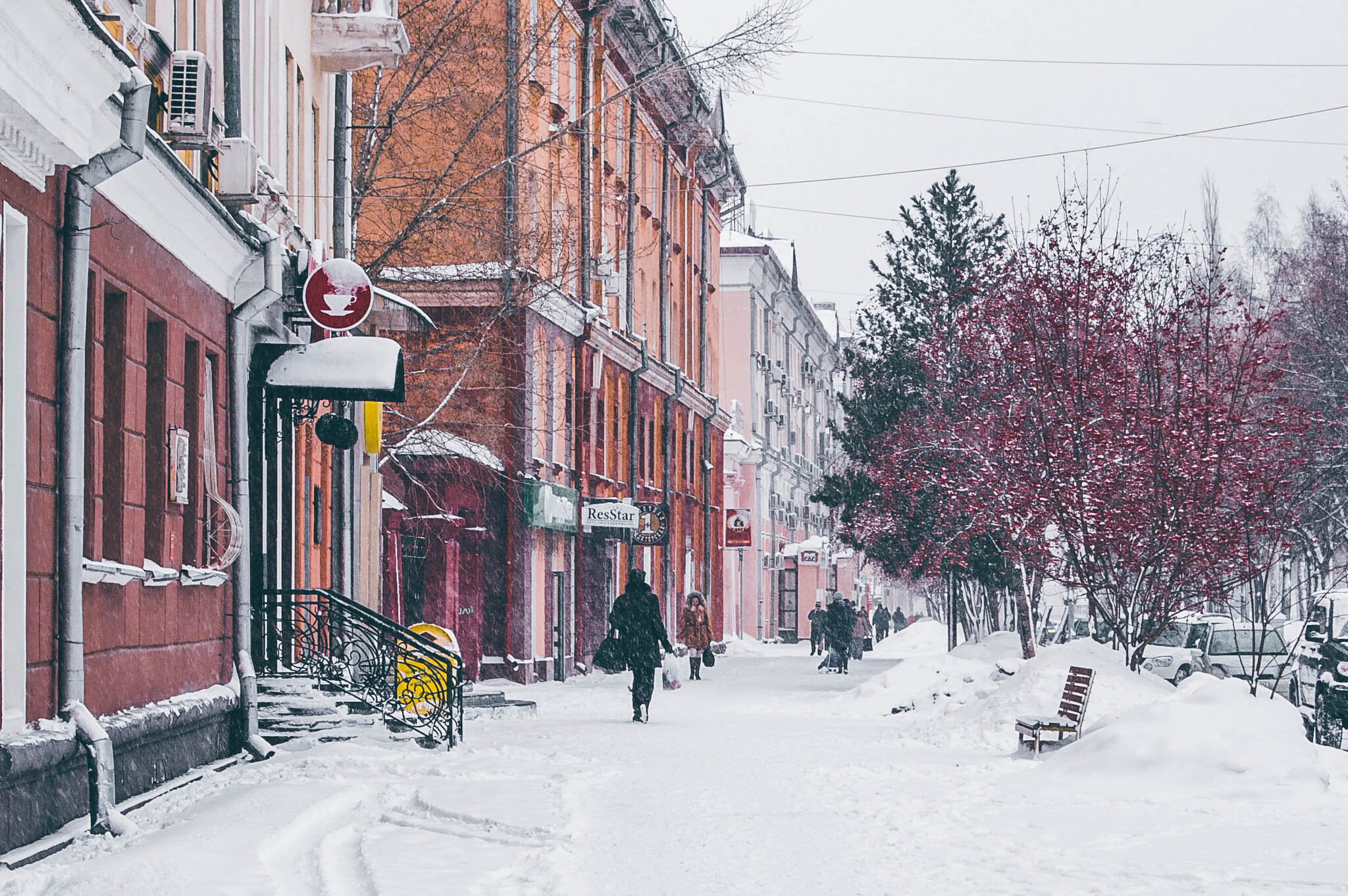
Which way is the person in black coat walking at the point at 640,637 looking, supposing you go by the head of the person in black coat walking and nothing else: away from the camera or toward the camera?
away from the camera

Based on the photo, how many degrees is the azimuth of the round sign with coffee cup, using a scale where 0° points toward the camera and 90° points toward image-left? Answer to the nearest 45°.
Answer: approximately 0°

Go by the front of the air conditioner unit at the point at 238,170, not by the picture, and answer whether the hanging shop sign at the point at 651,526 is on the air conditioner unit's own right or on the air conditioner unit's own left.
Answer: on the air conditioner unit's own left

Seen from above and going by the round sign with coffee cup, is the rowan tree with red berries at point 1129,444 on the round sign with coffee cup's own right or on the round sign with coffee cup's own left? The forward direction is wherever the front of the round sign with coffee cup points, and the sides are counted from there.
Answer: on the round sign with coffee cup's own left

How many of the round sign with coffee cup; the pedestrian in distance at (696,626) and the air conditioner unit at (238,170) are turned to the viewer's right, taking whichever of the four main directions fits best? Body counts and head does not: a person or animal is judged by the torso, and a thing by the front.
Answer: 1

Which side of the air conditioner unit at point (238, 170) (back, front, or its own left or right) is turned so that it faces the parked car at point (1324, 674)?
front

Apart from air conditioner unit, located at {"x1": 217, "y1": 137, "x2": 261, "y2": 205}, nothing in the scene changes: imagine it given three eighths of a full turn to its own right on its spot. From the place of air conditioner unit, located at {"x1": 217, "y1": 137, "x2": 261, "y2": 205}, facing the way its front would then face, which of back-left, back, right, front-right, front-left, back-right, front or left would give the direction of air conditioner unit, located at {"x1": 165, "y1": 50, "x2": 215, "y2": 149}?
front-left

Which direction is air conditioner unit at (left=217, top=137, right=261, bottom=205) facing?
to the viewer's right

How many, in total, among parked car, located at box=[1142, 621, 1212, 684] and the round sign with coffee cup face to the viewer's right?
0

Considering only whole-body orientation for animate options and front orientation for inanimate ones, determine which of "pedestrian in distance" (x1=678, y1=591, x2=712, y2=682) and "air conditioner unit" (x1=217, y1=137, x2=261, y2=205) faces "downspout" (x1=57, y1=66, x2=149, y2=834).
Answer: the pedestrian in distance

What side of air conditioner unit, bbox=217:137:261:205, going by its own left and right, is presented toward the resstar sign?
left

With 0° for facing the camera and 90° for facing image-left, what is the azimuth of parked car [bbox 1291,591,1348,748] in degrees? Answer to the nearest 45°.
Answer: approximately 0°

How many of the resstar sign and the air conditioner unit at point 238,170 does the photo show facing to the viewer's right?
1
